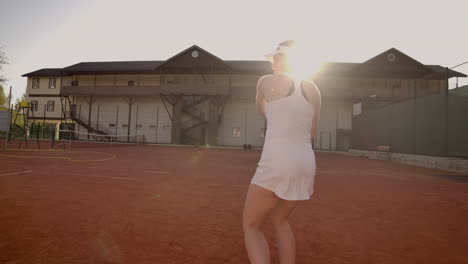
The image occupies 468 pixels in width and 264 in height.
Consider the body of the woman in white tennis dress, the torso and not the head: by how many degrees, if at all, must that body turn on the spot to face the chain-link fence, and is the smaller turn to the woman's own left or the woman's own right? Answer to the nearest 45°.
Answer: approximately 90° to the woman's own right

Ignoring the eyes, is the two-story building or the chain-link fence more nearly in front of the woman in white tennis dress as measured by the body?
the two-story building

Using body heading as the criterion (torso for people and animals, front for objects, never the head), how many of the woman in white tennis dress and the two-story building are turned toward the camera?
1

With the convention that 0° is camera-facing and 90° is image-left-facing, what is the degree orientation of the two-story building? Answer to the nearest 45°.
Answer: approximately 0°

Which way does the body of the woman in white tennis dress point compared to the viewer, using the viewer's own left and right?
facing away from the viewer and to the left of the viewer

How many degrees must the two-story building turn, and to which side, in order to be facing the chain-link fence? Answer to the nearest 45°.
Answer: approximately 45° to its left

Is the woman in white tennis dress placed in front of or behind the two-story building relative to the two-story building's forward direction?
in front
